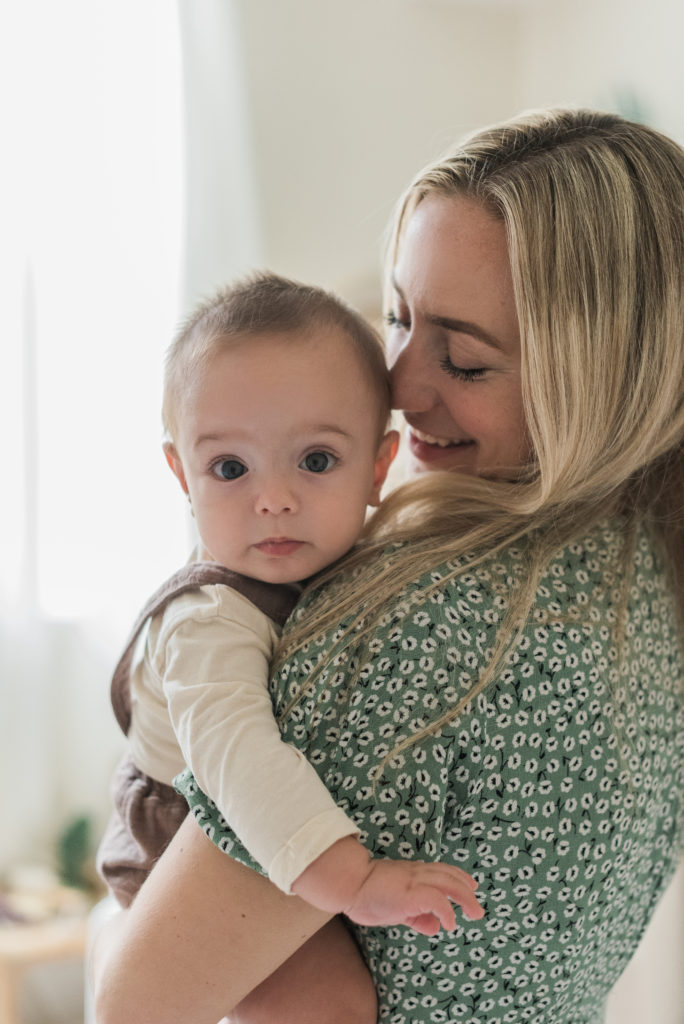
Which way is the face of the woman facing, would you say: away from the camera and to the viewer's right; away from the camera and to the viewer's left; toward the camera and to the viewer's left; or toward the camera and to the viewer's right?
toward the camera and to the viewer's left

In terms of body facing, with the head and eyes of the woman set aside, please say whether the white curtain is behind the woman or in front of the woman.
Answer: in front

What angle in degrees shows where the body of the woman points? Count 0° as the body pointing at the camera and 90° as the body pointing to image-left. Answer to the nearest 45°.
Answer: approximately 135°
